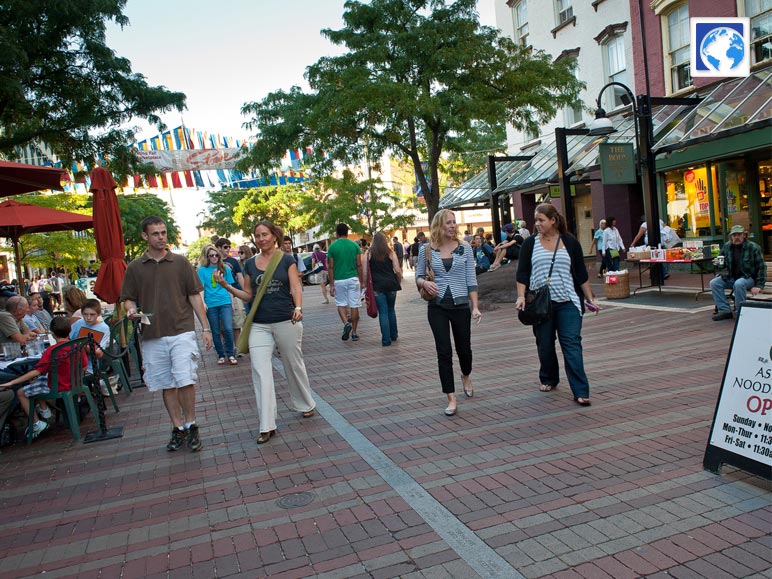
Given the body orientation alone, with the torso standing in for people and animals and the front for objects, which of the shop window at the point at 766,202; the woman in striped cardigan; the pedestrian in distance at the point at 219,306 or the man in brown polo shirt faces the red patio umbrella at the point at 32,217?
the shop window

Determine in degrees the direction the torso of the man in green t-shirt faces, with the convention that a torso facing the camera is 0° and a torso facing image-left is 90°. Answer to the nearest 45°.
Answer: approximately 180°

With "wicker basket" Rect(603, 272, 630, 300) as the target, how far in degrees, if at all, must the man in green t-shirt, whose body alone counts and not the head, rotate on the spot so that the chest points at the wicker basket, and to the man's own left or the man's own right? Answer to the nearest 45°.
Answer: approximately 90° to the man's own right

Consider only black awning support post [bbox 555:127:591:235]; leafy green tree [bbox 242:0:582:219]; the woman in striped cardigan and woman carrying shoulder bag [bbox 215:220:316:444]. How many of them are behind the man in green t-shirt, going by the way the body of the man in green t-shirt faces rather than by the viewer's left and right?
2

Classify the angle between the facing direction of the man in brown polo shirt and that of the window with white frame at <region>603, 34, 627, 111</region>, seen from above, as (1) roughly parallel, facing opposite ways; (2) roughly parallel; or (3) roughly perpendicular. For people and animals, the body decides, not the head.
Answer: roughly perpendicular

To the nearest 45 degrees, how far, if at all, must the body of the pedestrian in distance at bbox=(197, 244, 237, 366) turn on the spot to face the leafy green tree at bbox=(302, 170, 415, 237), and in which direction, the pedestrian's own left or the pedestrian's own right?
approximately 180°

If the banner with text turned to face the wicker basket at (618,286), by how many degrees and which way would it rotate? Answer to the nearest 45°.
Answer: approximately 45° to its left

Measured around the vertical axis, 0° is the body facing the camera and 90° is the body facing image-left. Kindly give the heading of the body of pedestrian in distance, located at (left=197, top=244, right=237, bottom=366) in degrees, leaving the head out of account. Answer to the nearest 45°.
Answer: approximately 0°

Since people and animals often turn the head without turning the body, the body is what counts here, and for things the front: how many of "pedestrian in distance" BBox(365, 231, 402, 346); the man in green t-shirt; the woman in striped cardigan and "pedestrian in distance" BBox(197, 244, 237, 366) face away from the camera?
2

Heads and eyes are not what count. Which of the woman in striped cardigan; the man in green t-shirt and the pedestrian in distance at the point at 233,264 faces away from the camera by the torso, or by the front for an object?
the man in green t-shirt

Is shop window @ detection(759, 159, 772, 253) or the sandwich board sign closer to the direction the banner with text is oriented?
the sandwich board sign

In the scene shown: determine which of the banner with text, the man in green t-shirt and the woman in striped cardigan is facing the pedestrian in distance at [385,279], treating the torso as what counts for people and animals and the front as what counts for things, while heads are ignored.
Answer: the banner with text

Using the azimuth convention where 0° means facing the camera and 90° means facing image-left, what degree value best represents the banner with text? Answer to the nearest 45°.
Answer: approximately 0°

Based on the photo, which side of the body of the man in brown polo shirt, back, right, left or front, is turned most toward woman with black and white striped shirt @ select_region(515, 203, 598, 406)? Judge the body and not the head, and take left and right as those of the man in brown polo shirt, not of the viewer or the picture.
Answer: left

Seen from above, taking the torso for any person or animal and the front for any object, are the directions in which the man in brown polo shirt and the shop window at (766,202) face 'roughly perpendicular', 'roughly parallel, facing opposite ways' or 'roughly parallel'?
roughly perpendicular

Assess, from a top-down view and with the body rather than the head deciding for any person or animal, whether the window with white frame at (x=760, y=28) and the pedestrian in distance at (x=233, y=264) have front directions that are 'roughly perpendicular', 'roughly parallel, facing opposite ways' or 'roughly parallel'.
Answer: roughly perpendicular

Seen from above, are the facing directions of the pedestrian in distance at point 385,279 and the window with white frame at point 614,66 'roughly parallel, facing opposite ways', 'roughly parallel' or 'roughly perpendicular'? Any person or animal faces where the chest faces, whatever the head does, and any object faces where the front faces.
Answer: roughly perpendicular
